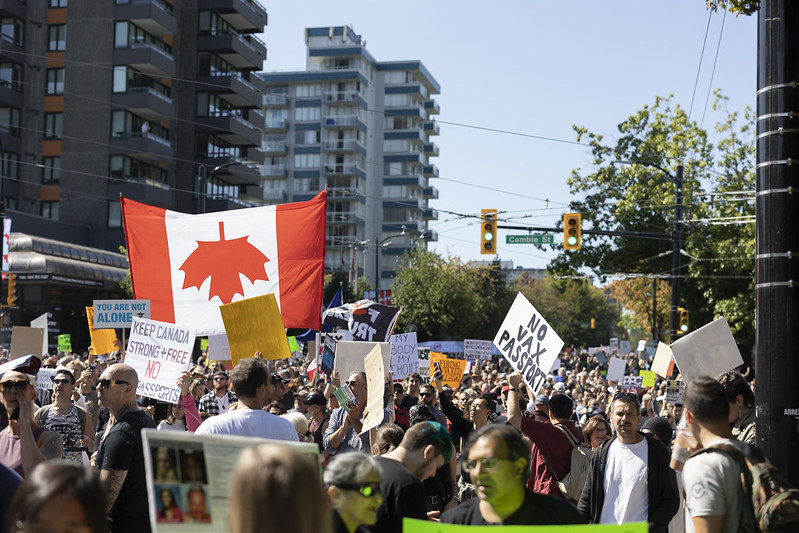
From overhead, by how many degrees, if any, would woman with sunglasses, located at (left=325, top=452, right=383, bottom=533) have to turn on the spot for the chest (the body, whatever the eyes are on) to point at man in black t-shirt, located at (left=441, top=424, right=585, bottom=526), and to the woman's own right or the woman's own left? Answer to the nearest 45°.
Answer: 0° — they already face them

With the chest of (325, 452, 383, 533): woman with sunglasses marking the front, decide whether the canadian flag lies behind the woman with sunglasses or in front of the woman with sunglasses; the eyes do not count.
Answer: behind

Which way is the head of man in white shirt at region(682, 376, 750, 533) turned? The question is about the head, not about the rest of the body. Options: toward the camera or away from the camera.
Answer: away from the camera

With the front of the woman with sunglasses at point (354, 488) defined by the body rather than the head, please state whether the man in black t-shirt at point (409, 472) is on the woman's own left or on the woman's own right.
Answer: on the woman's own left

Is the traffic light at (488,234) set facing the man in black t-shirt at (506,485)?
yes

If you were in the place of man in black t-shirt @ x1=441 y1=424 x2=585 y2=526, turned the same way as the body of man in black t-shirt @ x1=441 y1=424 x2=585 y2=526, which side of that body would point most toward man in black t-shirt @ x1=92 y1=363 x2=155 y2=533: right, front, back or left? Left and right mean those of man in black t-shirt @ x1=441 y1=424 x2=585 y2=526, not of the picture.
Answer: right

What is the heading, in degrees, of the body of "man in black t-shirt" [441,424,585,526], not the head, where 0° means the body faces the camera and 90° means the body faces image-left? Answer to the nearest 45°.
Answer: approximately 45°

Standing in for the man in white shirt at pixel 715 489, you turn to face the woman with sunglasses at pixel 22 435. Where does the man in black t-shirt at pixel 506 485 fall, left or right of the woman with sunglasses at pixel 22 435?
left

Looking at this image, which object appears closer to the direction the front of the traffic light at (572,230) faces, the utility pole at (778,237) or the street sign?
the utility pole

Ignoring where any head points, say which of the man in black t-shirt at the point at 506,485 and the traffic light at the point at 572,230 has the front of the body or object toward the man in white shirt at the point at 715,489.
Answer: the traffic light
